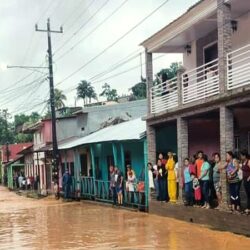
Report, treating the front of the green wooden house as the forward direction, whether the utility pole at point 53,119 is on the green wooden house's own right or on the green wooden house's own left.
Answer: on the green wooden house's own right

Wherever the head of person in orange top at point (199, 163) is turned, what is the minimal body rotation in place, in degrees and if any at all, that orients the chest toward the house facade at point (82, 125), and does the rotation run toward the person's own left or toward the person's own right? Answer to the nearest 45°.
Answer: approximately 135° to the person's own right

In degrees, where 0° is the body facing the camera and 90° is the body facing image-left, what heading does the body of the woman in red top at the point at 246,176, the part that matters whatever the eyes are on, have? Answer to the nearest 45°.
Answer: approximately 45°

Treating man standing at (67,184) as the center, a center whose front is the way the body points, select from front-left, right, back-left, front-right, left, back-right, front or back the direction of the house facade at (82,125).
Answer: back

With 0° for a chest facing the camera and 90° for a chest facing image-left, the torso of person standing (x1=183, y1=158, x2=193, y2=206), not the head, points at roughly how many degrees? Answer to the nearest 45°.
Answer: approximately 45°

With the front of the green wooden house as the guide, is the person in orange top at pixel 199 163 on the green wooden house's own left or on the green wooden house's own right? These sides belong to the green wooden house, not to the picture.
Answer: on the green wooden house's own left

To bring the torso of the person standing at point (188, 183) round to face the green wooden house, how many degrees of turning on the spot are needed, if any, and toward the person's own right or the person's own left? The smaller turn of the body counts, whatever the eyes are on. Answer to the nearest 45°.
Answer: approximately 135° to the person's own right
